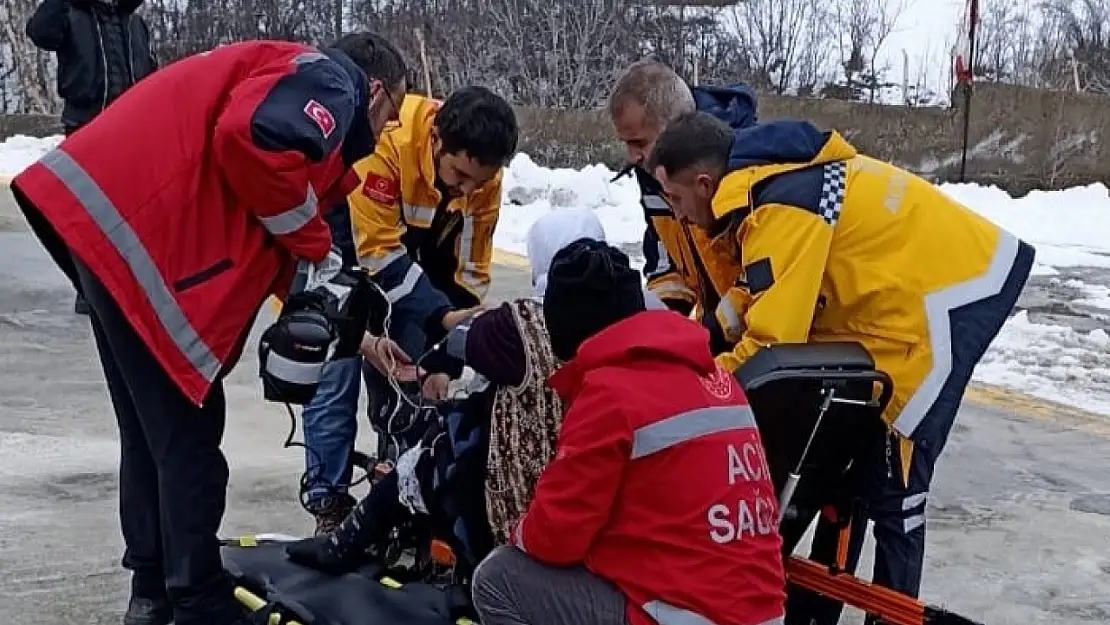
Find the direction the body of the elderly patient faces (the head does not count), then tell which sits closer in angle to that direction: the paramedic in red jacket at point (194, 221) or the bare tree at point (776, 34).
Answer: the paramedic in red jacket

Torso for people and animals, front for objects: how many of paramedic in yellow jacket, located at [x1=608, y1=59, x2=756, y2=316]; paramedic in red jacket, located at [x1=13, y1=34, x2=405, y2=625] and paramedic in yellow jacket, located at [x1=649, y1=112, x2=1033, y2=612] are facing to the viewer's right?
1

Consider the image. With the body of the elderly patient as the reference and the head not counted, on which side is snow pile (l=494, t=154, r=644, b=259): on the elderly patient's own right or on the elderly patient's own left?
on the elderly patient's own right

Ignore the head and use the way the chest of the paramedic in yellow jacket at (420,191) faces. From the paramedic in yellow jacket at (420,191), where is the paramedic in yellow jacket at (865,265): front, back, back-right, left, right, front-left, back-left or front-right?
front

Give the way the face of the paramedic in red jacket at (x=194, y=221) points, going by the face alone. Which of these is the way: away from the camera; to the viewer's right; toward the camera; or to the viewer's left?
to the viewer's right

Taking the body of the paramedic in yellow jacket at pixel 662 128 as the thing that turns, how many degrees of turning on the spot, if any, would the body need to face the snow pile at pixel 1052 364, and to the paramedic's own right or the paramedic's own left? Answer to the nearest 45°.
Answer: approximately 180°

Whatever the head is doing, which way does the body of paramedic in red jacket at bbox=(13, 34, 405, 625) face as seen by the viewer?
to the viewer's right

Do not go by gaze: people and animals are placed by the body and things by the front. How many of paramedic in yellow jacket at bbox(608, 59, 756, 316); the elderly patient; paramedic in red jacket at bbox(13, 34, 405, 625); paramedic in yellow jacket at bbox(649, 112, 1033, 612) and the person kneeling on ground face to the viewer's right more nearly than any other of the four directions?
1

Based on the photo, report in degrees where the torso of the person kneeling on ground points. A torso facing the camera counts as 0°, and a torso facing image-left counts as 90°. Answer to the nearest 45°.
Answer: approximately 135°

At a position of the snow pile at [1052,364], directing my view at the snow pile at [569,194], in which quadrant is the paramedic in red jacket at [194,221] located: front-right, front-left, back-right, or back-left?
back-left

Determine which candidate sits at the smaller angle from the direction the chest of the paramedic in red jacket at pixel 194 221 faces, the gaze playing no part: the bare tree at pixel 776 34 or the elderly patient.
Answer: the elderly patient

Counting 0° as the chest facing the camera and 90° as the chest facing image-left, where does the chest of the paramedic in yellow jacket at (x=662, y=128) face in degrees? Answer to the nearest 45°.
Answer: approximately 45°

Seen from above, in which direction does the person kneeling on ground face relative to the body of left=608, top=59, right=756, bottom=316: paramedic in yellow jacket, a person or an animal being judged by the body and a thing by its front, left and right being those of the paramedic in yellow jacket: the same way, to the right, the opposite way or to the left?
to the right

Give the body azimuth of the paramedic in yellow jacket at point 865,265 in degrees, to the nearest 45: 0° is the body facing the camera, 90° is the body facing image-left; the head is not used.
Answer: approximately 90°

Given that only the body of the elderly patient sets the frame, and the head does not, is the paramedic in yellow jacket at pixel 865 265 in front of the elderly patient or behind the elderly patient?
behind

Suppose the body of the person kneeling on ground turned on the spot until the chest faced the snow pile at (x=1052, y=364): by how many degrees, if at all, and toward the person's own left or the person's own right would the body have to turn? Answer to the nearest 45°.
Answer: approximately 90° to the person's own right
